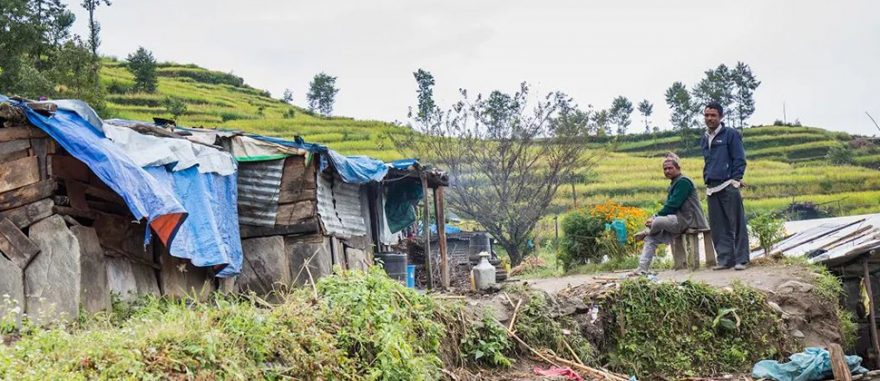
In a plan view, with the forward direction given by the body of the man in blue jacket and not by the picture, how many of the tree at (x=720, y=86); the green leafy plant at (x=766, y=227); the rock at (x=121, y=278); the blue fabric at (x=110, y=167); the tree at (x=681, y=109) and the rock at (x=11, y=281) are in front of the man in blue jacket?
3

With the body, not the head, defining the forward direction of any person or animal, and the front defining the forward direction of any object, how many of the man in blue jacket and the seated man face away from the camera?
0

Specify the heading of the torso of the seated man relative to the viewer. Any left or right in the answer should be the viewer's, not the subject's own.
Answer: facing to the left of the viewer

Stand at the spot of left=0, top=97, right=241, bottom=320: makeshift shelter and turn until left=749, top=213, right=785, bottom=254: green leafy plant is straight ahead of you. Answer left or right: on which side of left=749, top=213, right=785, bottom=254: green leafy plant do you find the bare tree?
left

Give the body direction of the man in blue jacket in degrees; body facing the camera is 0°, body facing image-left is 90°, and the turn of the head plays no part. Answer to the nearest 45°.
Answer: approximately 45°

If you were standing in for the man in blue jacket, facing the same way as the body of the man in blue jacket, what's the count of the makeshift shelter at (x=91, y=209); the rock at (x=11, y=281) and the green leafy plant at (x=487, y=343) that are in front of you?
3

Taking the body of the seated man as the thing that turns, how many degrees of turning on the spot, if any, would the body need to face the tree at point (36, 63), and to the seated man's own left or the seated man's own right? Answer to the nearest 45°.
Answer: approximately 45° to the seated man's own right

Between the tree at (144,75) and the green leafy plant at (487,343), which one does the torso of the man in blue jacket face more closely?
the green leafy plant

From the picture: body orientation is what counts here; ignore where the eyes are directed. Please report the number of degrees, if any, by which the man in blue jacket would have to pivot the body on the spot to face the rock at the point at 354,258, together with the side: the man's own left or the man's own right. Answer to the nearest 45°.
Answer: approximately 45° to the man's own right

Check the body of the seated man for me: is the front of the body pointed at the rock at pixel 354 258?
yes

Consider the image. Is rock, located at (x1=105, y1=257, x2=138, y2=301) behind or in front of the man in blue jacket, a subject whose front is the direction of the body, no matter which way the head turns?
in front
